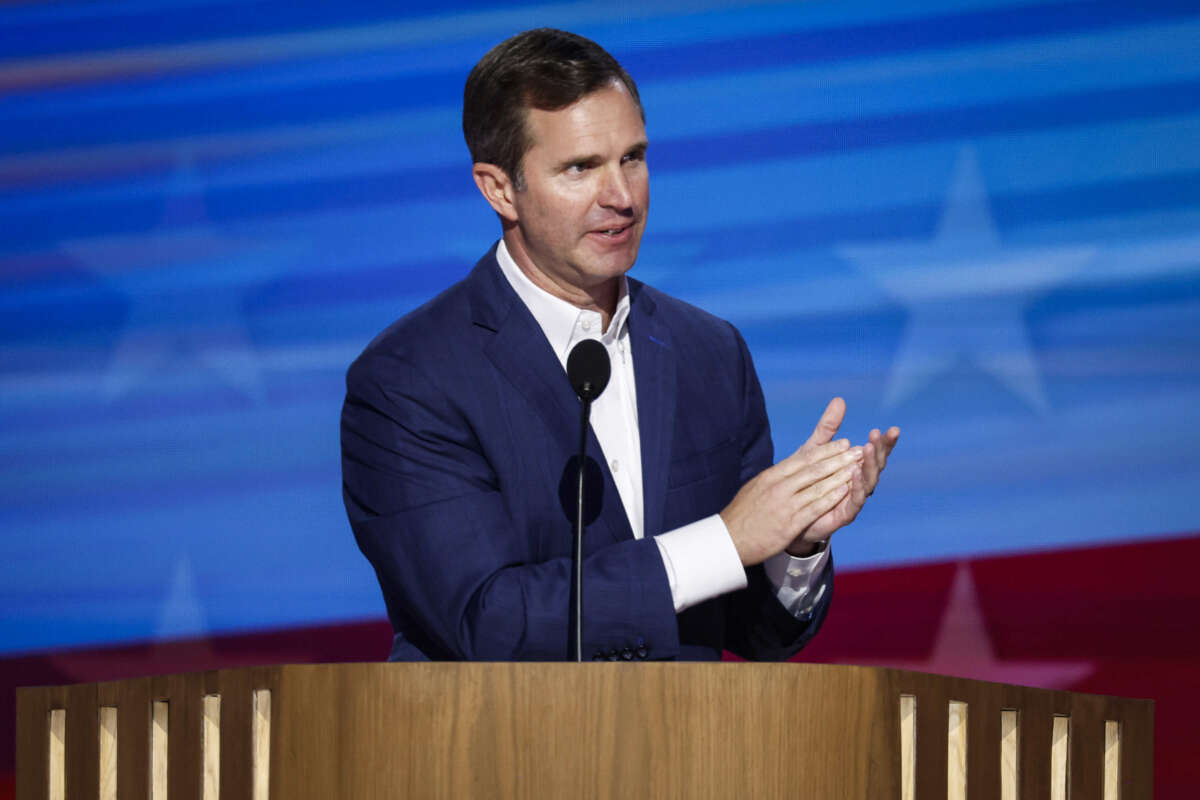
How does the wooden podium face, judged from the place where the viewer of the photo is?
facing the viewer

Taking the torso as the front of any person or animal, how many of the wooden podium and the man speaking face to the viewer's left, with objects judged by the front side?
0

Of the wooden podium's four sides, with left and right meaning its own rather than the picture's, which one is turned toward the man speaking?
back
